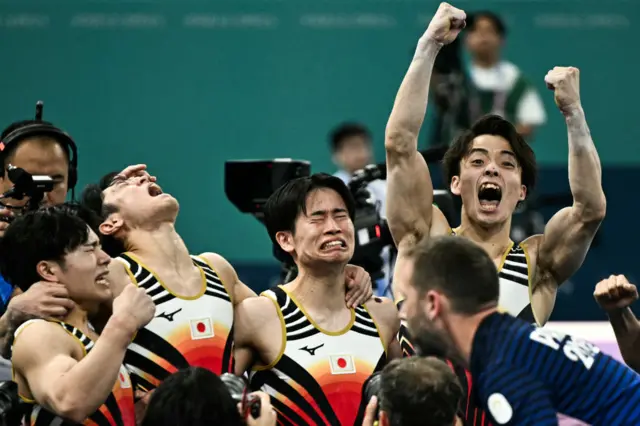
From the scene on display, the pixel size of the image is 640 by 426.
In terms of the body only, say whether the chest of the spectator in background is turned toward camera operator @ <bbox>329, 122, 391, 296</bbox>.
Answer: no

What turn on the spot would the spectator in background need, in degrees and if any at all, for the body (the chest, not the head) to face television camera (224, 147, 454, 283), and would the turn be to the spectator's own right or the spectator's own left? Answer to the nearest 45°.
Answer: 0° — they already face it

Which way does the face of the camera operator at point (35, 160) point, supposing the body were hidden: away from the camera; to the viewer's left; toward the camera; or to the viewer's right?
toward the camera

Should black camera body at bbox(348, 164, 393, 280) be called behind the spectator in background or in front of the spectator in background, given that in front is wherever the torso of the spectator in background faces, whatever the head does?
in front

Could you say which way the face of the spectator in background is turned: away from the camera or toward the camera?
toward the camera

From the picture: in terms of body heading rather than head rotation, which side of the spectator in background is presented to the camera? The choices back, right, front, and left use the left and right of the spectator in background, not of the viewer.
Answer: front
